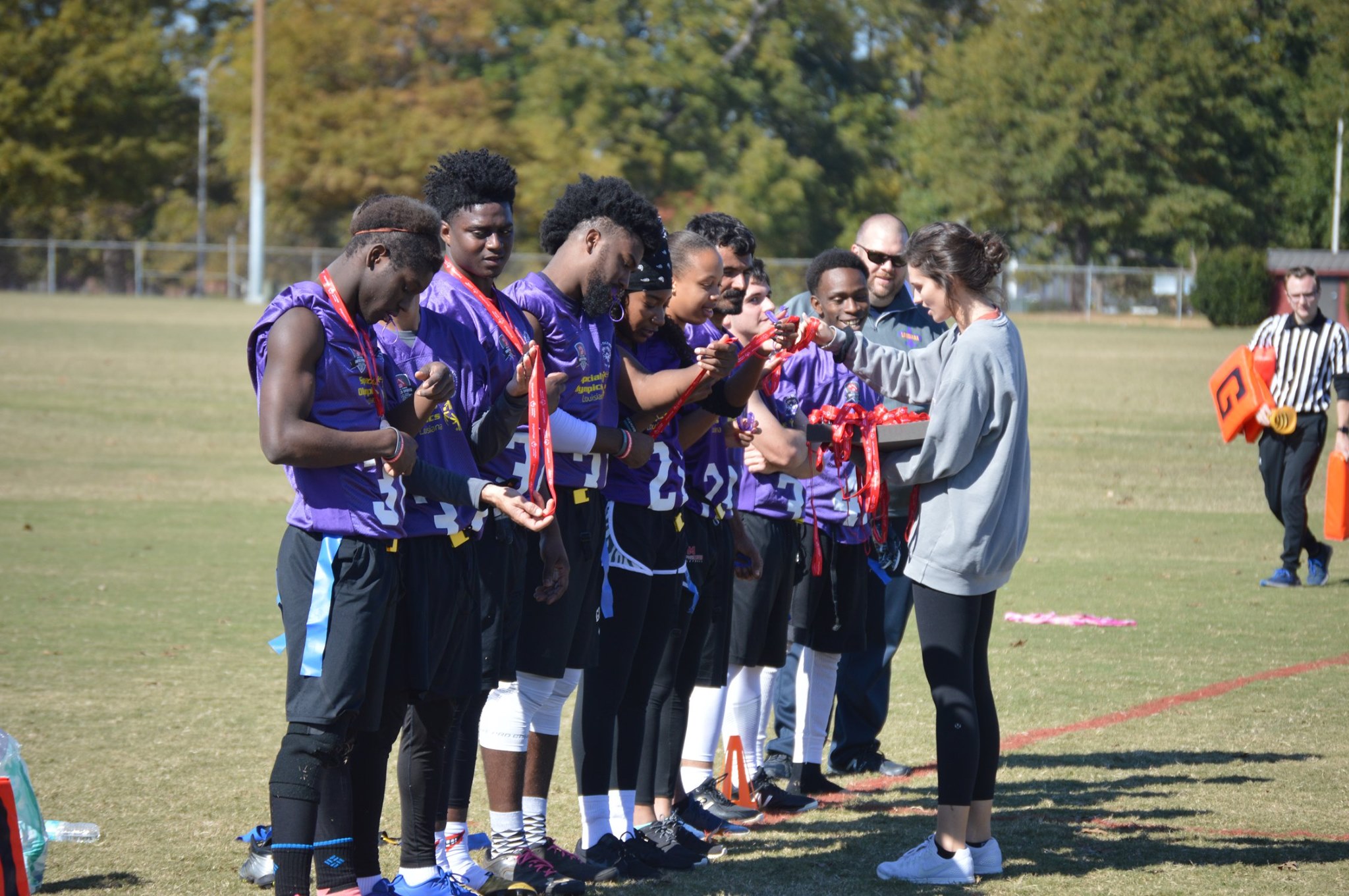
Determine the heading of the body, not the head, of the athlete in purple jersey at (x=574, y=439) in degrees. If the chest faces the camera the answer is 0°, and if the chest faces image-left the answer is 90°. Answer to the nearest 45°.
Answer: approximately 315°

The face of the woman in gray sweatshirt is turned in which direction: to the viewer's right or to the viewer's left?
to the viewer's left

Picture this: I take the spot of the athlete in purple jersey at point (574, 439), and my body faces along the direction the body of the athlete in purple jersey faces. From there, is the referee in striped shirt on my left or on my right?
on my left

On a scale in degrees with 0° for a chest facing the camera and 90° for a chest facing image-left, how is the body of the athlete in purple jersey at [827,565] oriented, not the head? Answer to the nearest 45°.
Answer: approximately 315°

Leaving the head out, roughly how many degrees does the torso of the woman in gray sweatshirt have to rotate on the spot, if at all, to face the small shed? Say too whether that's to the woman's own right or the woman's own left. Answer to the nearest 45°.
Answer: approximately 90° to the woman's own right

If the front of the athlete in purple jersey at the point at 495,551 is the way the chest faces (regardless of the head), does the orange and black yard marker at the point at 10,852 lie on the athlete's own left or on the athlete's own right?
on the athlete's own right

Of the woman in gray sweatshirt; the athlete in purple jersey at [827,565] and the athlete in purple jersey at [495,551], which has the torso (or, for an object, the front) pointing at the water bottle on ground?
the woman in gray sweatshirt

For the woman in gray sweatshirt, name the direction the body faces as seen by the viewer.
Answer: to the viewer's left
